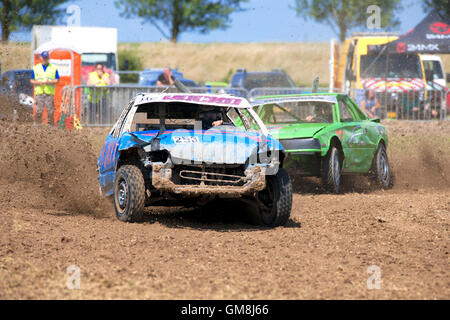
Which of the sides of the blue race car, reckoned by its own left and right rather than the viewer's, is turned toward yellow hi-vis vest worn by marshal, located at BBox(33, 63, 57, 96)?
back

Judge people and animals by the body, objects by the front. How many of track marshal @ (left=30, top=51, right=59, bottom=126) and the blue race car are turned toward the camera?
2

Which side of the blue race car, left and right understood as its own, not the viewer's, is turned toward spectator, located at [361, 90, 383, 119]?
back

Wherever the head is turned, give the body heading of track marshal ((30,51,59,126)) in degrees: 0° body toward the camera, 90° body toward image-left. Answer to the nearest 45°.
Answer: approximately 0°

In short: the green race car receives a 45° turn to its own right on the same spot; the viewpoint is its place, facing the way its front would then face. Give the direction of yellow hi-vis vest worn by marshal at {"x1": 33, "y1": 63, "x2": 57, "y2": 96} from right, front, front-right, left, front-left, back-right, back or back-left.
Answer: front-right

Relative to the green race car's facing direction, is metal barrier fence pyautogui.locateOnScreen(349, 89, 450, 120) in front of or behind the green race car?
behind
